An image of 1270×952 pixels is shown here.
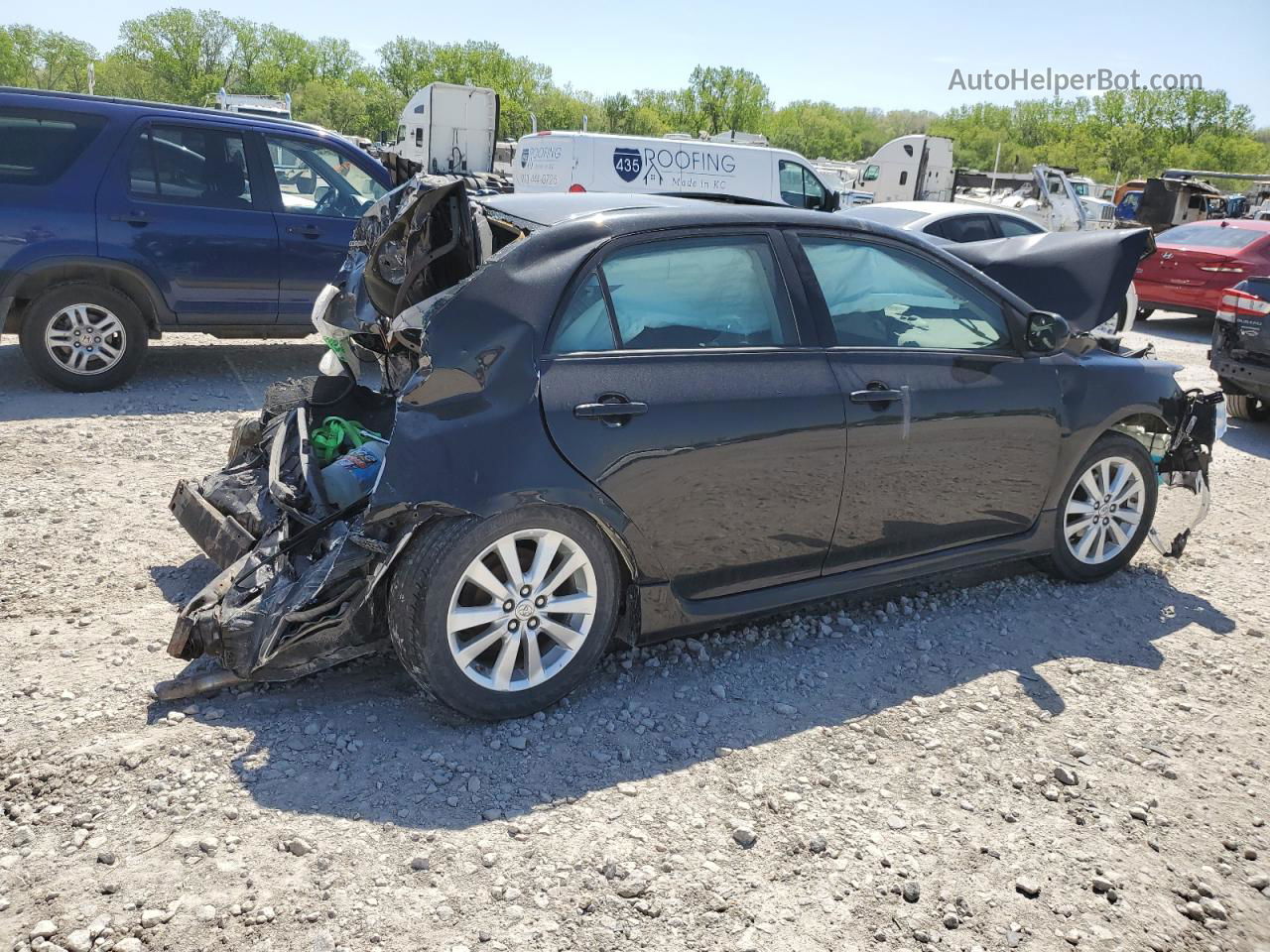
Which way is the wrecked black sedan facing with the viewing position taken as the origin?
facing away from the viewer and to the right of the viewer

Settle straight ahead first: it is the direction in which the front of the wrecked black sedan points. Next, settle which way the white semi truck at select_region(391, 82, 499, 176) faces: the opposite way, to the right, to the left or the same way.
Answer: to the left

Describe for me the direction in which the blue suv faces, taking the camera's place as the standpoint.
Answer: facing to the right of the viewer

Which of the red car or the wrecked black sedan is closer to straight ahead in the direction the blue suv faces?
the red car

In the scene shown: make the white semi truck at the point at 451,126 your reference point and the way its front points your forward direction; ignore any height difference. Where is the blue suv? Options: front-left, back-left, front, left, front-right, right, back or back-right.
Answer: back-left

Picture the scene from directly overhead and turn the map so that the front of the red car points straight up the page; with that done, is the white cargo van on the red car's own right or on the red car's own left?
on the red car's own left

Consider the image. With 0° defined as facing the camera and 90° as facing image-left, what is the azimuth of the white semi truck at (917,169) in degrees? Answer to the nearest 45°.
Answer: approximately 135°
